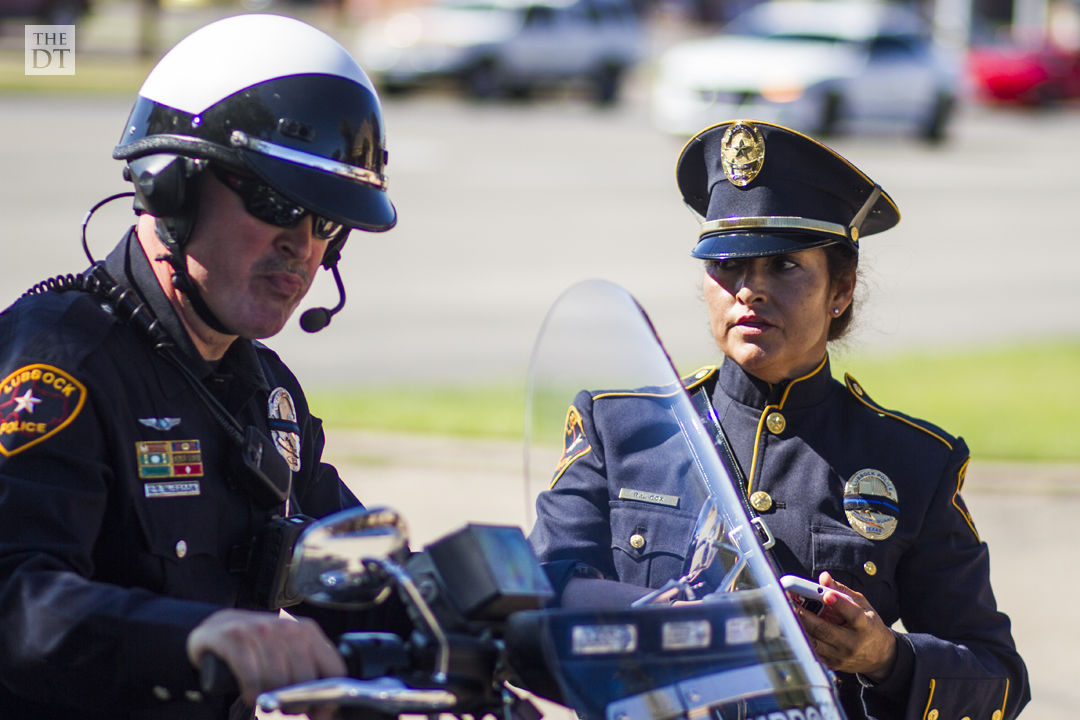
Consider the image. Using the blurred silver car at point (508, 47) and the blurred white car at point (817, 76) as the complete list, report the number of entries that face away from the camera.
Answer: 0

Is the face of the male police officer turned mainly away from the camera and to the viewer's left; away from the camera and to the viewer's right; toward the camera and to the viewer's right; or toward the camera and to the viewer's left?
toward the camera and to the viewer's right

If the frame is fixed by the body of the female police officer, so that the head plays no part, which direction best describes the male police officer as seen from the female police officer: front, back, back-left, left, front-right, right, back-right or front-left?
front-right

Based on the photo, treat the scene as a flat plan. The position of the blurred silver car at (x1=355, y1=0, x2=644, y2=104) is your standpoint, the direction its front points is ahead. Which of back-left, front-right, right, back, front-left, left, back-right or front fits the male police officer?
front-left

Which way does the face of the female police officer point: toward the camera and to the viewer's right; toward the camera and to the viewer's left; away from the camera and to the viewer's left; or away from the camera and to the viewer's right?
toward the camera and to the viewer's left

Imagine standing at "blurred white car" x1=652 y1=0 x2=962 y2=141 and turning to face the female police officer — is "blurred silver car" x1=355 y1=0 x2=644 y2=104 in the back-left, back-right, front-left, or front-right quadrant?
back-right

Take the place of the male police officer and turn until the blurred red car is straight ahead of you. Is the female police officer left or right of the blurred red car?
right

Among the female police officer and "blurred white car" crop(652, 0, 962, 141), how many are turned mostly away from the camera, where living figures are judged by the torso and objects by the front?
0

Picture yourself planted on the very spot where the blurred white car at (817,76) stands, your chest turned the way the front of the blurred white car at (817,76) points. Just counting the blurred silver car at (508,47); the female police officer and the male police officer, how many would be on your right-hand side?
1

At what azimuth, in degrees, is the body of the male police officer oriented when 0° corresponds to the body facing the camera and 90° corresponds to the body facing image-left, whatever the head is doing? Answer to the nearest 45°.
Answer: approximately 315°

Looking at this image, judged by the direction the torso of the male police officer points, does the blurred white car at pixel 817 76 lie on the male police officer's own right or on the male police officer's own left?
on the male police officer's own left

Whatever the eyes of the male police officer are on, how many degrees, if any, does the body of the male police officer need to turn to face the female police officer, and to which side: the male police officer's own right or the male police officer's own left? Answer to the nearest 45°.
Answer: approximately 45° to the male police officer's own left

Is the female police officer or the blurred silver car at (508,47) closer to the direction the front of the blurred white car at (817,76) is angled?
the female police officer

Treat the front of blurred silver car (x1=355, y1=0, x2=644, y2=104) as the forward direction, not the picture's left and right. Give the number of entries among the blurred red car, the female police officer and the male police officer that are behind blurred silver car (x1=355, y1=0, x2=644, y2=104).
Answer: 1

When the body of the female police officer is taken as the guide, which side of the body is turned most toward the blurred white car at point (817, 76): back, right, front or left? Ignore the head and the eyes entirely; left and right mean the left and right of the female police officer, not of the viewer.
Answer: back

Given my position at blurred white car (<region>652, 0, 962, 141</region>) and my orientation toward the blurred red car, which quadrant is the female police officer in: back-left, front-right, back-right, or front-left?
back-right

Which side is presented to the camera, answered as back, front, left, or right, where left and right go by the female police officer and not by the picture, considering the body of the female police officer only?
front
